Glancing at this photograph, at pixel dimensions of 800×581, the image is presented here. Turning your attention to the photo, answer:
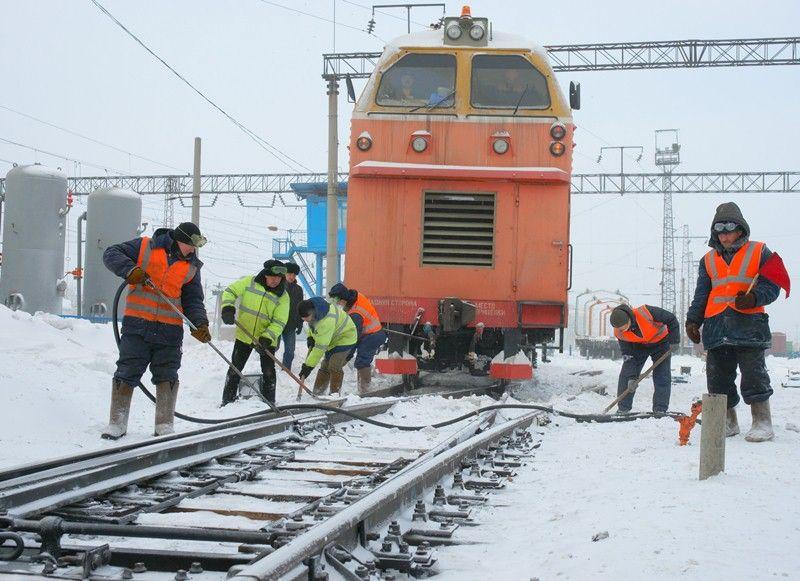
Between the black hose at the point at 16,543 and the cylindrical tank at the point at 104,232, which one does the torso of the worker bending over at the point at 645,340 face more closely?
the black hose

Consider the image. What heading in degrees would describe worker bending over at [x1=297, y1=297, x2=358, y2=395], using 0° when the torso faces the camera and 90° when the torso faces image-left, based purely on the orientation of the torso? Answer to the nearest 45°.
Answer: approximately 45°

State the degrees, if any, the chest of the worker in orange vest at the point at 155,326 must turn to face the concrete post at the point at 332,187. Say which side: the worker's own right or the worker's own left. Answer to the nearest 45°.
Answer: approximately 135° to the worker's own left

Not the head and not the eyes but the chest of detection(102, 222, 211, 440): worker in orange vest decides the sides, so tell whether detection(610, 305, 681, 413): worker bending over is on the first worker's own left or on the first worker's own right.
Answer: on the first worker's own left

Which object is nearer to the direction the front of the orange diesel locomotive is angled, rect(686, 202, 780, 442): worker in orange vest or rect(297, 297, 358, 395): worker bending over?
the worker in orange vest

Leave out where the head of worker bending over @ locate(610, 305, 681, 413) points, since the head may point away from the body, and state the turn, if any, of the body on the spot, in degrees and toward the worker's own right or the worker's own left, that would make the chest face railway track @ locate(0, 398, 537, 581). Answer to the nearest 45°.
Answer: approximately 45° to the worker's own left

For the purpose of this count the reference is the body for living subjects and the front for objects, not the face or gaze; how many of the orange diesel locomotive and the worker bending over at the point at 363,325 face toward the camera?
1

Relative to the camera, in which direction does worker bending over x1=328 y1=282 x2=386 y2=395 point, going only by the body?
to the viewer's left

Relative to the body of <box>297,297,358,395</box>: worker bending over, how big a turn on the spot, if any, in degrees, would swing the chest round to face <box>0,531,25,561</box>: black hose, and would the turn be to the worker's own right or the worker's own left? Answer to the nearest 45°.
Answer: approximately 45° to the worker's own left

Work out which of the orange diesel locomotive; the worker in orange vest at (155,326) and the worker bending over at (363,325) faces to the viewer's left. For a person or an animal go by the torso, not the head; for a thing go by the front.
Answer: the worker bending over

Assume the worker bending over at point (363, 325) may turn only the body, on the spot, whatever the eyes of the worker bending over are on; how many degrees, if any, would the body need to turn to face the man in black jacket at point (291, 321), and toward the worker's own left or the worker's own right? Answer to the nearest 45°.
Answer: approximately 45° to the worker's own right

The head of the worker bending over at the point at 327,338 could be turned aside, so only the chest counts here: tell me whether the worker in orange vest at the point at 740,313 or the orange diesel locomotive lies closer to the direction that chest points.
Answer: the worker in orange vest

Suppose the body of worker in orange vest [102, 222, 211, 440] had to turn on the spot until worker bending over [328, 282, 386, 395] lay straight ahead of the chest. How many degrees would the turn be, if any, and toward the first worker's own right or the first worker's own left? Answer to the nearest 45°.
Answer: approximately 90° to the first worker's own left

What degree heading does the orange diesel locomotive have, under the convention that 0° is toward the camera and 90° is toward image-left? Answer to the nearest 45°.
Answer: approximately 0°
